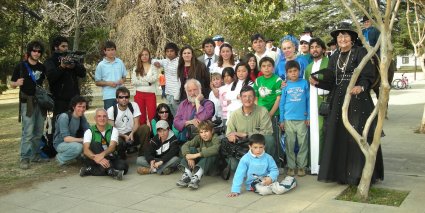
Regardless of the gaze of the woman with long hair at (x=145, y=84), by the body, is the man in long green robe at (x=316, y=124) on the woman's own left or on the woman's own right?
on the woman's own left

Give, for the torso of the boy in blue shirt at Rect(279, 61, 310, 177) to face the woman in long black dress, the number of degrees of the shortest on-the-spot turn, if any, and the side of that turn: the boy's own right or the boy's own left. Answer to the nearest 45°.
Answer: approximately 45° to the boy's own left

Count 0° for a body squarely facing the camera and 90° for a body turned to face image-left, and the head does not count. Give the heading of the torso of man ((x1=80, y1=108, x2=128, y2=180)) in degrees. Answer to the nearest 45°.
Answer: approximately 0°

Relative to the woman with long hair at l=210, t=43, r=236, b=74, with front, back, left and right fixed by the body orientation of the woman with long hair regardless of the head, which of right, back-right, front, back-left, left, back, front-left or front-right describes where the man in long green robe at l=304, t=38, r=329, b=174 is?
front-left
